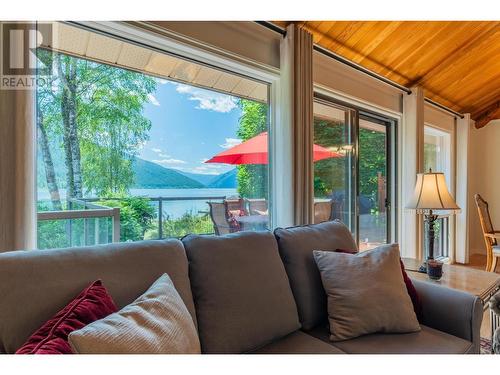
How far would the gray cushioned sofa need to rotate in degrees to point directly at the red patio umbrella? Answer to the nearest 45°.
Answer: approximately 135° to its left

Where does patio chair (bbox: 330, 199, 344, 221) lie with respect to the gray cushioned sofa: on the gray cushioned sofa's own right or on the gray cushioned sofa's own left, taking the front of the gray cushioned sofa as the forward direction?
on the gray cushioned sofa's own left

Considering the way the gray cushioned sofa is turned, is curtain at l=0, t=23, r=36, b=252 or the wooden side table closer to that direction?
the wooden side table

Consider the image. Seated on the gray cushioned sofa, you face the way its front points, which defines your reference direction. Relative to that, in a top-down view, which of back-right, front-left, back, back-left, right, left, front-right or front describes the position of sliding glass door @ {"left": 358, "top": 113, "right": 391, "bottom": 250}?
left

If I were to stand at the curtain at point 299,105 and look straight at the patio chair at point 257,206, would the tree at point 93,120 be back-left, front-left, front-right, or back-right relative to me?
front-left

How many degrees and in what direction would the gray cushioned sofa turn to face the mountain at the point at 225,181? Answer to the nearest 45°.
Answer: approximately 135° to its left

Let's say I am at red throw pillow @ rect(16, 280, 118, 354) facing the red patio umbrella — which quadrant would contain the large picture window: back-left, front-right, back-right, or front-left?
front-left

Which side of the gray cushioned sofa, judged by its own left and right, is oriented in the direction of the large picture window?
back

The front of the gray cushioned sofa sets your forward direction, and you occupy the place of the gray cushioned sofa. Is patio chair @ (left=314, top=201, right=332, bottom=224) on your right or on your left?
on your left
